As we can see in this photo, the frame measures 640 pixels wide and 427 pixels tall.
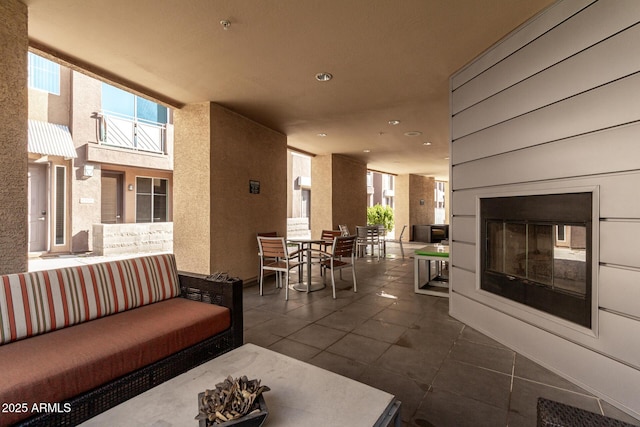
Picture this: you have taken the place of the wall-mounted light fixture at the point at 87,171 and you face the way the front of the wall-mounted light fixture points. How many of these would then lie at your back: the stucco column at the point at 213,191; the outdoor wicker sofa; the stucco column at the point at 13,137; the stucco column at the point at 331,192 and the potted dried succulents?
0

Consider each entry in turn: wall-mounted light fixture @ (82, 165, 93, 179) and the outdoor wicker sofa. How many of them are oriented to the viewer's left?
0

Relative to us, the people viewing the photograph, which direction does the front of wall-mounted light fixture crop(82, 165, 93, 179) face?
facing the viewer and to the right of the viewer

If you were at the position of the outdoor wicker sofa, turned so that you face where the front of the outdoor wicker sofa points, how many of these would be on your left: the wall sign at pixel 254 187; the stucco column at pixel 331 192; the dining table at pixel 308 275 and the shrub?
4

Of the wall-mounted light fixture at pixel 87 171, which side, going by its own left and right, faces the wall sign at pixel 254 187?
front

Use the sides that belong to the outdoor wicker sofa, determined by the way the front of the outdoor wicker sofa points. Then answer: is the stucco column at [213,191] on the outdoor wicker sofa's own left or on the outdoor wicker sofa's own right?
on the outdoor wicker sofa's own left

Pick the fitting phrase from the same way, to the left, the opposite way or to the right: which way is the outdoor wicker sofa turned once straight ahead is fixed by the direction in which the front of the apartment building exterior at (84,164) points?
the same way

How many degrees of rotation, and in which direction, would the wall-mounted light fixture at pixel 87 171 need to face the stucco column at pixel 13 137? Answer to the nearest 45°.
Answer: approximately 45° to its right

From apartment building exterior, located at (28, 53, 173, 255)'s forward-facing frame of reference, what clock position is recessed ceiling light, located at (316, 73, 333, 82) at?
The recessed ceiling light is roughly at 1 o'clock from the apartment building exterior.

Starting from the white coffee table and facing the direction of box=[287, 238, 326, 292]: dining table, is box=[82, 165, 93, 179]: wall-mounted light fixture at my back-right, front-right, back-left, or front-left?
front-left

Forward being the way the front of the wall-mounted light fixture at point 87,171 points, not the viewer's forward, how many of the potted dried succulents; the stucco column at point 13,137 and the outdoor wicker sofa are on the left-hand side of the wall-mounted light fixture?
0

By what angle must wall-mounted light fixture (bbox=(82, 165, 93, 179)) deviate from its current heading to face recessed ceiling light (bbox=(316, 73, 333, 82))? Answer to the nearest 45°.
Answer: approximately 45° to its right

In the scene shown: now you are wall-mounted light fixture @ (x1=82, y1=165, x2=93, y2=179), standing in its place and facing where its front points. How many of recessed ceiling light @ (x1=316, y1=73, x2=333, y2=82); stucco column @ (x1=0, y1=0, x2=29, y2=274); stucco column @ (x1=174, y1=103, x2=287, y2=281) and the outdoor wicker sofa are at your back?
0

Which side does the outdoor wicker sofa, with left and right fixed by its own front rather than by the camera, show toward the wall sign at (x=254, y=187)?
left

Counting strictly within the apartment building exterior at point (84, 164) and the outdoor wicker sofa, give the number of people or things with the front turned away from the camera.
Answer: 0

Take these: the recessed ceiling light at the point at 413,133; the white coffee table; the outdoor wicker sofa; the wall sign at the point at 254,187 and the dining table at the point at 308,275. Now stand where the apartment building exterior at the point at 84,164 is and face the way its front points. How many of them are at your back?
0

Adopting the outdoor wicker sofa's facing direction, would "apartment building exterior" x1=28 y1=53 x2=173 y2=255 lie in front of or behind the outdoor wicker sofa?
behind

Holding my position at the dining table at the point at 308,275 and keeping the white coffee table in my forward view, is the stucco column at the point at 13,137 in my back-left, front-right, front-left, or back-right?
front-right
